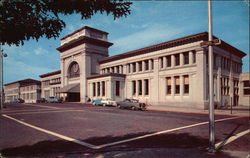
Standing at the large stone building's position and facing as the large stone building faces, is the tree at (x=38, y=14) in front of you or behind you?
in front

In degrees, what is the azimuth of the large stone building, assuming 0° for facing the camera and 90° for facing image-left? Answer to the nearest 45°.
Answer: approximately 45°
